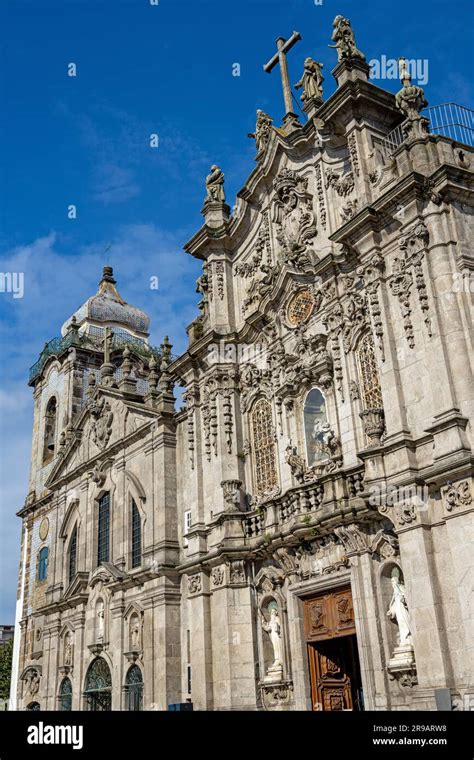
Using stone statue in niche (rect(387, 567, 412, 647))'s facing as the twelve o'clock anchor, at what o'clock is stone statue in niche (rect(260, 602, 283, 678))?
stone statue in niche (rect(260, 602, 283, 678)) is roughly at 3 o'clock from stone statue in niche (rect(387, 567, 412, 647)).

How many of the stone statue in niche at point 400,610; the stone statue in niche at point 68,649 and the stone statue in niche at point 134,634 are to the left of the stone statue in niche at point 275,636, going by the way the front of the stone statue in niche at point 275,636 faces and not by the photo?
1

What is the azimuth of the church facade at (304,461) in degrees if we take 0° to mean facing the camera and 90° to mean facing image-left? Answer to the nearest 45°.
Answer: approximately 45°

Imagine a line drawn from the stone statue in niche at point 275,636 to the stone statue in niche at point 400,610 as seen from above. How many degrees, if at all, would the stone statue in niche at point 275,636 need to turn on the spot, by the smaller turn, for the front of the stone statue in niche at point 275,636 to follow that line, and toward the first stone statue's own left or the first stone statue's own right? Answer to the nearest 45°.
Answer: approximately 90° to the first stone statue's own left

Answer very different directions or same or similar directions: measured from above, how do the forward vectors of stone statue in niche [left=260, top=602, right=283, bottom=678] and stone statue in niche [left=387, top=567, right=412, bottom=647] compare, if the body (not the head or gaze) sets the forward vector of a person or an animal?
same or similar directions

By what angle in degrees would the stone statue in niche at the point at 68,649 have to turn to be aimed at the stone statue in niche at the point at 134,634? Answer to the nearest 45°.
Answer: approximately 90° to its left

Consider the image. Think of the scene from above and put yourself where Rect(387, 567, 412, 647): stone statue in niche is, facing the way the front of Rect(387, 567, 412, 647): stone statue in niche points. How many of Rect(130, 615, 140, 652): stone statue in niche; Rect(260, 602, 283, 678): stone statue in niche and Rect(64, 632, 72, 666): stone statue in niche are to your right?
3

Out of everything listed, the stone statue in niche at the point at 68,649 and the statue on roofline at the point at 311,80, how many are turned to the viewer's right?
0

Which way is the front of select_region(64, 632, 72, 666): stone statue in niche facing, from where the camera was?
facing the viewer and to the left of the viewer

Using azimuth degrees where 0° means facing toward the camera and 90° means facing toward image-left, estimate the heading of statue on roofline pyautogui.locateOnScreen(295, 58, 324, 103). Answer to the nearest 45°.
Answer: approximately 45°

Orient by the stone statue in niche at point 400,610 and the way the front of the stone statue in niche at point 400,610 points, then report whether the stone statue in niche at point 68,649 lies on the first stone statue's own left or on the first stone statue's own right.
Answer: on the first stone statue's own right

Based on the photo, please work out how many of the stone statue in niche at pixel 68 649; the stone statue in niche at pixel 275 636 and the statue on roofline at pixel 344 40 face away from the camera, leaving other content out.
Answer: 0

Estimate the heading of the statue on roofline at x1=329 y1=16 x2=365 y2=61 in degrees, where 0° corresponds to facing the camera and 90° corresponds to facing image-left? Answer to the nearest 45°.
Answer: approximately 45°

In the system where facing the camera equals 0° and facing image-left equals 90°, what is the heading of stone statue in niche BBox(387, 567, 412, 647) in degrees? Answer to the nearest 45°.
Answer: approximately 45°
